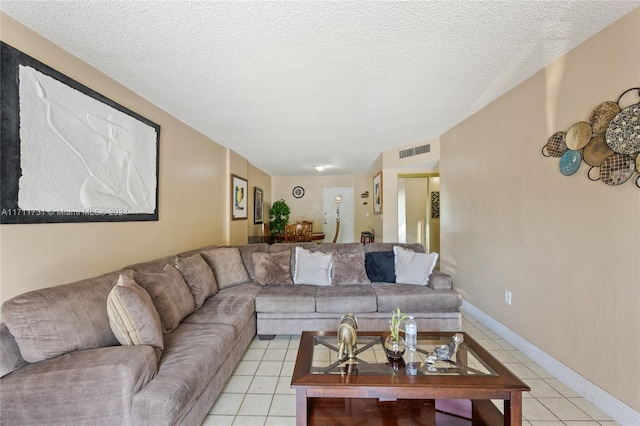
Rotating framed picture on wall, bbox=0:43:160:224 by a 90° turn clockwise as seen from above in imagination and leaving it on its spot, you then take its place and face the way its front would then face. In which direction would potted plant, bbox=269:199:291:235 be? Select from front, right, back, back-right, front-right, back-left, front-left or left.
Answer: back

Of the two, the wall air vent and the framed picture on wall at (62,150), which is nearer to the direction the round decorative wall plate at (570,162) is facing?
the framed picture on wall

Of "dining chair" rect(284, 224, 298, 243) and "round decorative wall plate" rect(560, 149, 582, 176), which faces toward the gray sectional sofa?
the round decorative wall plate

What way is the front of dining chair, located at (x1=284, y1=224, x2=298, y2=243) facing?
away from the camera

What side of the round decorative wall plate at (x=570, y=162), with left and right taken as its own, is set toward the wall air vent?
right

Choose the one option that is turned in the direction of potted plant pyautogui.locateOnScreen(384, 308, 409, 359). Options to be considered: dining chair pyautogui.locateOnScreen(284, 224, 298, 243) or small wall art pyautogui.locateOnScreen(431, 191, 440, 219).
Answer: the small wall art

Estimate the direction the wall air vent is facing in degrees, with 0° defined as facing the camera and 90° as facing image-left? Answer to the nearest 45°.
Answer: approximately 45°

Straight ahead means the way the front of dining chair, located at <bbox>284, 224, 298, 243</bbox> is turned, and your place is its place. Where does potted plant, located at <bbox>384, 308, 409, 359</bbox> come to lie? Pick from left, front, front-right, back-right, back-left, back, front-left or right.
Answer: back

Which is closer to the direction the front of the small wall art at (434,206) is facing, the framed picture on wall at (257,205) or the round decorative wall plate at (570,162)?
the round decorative wall plate

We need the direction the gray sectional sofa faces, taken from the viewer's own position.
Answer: facing the viewer and to the right of the viewer

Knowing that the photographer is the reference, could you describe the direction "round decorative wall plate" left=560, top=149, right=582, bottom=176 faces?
facing the viewer and to the left of the viewer

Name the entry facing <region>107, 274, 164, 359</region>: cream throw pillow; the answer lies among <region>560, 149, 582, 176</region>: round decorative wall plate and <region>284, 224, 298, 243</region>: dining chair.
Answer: the round decorative wall plate

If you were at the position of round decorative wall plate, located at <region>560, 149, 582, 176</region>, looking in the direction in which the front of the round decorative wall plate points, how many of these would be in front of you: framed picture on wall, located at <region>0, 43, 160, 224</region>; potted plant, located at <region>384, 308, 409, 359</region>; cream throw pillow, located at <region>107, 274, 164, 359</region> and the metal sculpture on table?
4

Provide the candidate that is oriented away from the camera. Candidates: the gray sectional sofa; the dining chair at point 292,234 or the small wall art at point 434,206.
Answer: the dining chair
